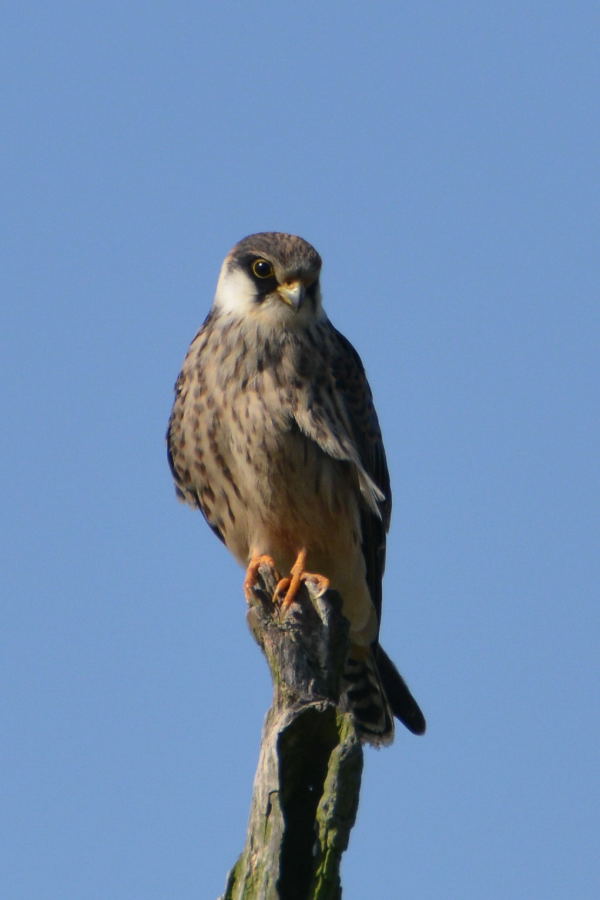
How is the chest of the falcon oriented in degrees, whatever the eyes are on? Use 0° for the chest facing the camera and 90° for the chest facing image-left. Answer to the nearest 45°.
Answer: approximately 45°
